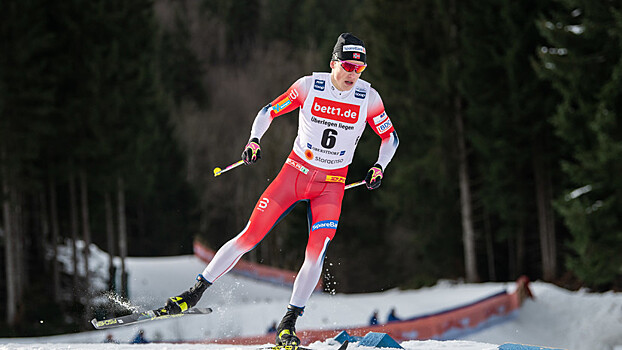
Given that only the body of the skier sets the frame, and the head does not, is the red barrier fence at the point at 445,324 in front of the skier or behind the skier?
behind

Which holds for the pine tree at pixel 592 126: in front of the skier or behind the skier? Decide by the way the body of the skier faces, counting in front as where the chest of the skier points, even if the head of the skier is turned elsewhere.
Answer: behind

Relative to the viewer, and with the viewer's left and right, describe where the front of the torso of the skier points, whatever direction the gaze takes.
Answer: facing the viewer
